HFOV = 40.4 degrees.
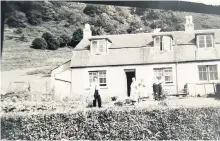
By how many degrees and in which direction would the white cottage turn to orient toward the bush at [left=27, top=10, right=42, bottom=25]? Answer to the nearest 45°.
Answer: approximately 90° to its right

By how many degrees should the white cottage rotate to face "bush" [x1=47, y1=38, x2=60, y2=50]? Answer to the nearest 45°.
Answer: approximately 90° to its right

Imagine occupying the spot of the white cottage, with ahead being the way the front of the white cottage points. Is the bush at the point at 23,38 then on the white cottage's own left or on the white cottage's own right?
on the white cottage's own right

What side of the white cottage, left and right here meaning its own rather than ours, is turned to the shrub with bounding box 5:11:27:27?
back

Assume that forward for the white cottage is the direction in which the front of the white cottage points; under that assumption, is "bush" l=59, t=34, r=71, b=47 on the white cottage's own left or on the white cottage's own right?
on the white cottage's own right

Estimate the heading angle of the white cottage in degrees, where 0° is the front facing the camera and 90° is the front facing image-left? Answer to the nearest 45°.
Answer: approximately 0°

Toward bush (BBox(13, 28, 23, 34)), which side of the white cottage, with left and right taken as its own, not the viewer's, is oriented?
right
